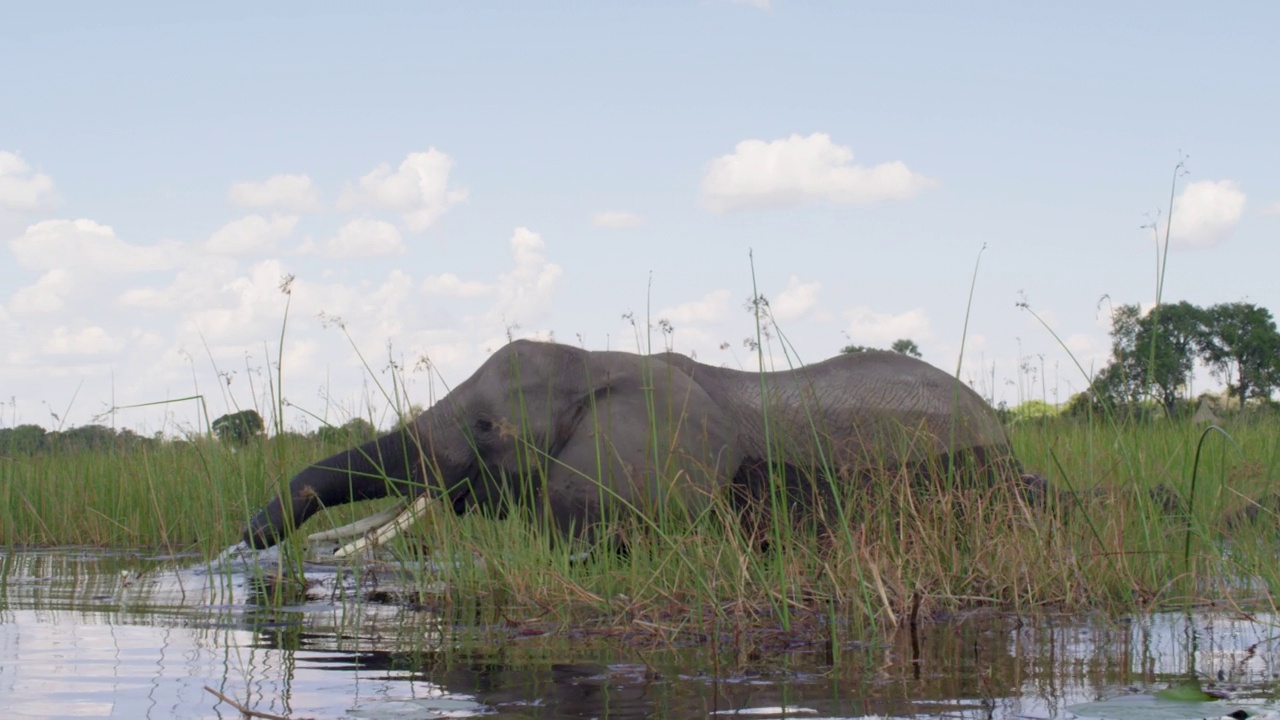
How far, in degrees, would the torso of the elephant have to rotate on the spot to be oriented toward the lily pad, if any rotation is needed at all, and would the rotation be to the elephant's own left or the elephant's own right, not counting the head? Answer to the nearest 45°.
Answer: approximately 90° to the elephant's own left

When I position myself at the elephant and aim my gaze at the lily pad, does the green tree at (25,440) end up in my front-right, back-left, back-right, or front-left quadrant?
back-right

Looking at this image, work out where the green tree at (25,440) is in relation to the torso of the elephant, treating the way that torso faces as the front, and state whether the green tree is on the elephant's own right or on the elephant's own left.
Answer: on the elephant's own right

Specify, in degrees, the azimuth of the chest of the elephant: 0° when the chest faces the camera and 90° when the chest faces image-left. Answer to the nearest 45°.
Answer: approximately 90°

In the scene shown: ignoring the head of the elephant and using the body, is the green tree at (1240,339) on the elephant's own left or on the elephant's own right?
on the elephant's own right

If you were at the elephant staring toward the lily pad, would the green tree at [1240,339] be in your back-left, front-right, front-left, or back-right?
back-left
